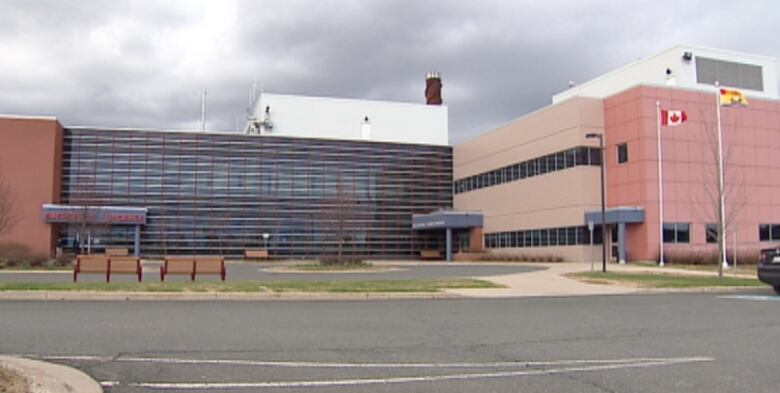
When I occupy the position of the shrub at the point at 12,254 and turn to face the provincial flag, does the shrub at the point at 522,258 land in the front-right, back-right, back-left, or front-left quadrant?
front-left

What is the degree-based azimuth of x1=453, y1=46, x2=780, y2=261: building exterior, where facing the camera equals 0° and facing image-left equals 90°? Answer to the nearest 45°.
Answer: approximately 45°

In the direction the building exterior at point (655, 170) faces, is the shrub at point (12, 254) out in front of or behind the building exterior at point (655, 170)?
in front

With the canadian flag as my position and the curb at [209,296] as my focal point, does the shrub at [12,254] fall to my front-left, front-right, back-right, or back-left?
front-right

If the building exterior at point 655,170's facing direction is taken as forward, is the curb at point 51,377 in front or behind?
in front

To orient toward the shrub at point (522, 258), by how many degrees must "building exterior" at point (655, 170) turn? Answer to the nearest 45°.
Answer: approximately 45° to its right
